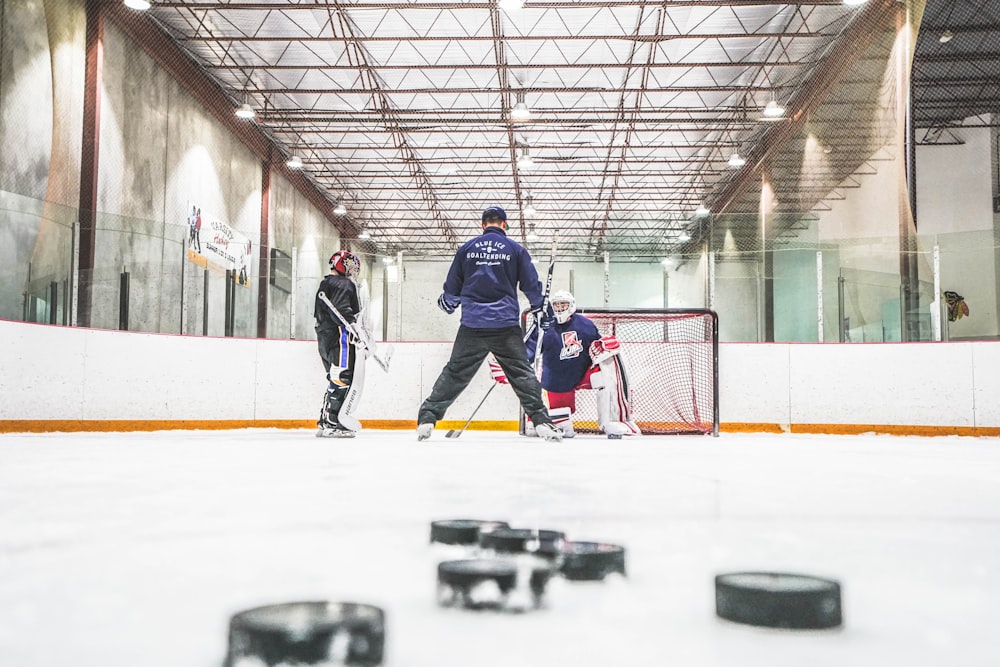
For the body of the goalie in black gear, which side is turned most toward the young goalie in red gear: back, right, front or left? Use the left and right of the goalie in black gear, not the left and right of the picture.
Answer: front

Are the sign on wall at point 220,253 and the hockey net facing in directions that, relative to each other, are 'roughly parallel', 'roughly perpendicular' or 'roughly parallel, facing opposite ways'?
roughly perpendicular

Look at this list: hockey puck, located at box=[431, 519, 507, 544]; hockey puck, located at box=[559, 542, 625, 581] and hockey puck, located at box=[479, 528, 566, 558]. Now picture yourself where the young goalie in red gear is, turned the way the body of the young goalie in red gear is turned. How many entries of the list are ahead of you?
3

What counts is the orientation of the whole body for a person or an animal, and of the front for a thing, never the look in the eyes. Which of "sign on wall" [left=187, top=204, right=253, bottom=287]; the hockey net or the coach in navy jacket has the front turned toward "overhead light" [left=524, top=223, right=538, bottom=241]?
the coach in navy jacket

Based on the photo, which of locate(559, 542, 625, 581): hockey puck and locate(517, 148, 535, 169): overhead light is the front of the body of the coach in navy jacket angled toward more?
the overhead light

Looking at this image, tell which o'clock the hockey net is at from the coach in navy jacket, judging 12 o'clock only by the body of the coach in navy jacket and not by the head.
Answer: The hockey net is roughly at 1 o'clock from the coach in navy jacket.

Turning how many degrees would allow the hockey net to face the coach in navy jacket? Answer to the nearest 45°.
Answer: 0° — it already faces them

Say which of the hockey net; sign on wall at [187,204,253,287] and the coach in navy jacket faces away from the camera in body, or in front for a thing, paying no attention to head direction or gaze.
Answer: the coach in navy jacket

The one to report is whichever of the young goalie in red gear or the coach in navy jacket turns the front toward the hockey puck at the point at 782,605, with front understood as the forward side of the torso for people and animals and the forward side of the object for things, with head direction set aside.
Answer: the young goalie in red gear

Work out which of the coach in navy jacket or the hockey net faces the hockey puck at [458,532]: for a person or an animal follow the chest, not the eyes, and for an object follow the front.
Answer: the hockey net

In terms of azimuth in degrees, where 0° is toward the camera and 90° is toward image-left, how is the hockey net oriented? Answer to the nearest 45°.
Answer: approximately 0°

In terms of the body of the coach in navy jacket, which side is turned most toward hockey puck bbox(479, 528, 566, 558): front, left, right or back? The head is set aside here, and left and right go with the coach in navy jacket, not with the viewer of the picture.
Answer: back

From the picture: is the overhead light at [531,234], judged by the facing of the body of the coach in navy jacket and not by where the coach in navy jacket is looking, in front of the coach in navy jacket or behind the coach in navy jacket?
in front

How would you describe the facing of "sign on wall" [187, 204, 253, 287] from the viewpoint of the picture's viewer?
facing the viewer and to the right of the viewer

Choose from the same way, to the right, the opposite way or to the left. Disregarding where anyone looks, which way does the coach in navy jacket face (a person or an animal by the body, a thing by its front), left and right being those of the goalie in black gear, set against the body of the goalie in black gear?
to the left

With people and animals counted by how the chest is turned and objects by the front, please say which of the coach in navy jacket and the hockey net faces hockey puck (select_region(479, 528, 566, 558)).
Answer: the hockey net

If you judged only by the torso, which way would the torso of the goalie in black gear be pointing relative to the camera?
to the viewer's right

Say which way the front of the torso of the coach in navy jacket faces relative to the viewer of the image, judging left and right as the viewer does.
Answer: facing away from the viewer
